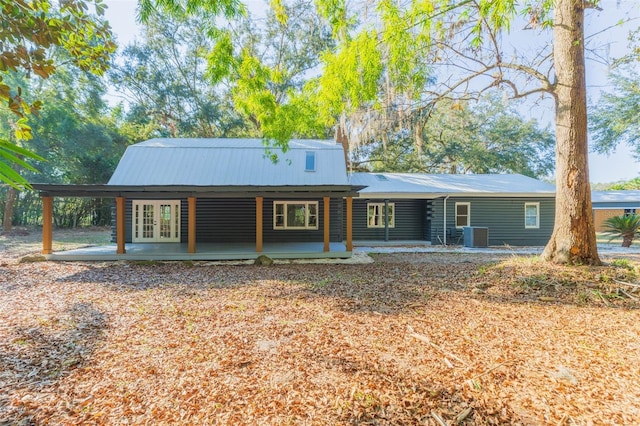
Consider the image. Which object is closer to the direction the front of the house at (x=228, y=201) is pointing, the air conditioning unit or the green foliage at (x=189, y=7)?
the green foliage

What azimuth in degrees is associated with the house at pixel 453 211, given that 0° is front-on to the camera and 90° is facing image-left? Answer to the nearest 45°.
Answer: approximately 0°

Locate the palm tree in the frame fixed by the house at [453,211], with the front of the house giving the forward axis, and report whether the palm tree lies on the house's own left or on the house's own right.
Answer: on the house's own left

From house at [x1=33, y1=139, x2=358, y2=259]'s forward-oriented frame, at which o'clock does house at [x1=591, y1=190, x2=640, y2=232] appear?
house at [x1=591, y1=190, x2=640, y2=232] is roughly at 9 o'clock from house at [x1=33, y1=139, x2=358, y2=259].

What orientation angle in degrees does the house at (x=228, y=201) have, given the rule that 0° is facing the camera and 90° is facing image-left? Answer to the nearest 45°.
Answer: approximately 0°

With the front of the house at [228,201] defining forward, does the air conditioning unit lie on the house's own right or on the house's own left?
on the house's own left

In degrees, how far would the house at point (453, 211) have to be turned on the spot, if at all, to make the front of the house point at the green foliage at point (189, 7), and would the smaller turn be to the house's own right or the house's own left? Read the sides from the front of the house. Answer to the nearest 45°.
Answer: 0° — it already faces it

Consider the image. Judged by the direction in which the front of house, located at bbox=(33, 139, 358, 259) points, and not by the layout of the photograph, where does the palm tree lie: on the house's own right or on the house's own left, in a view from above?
on the house's own left

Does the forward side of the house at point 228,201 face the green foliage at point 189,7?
yes
